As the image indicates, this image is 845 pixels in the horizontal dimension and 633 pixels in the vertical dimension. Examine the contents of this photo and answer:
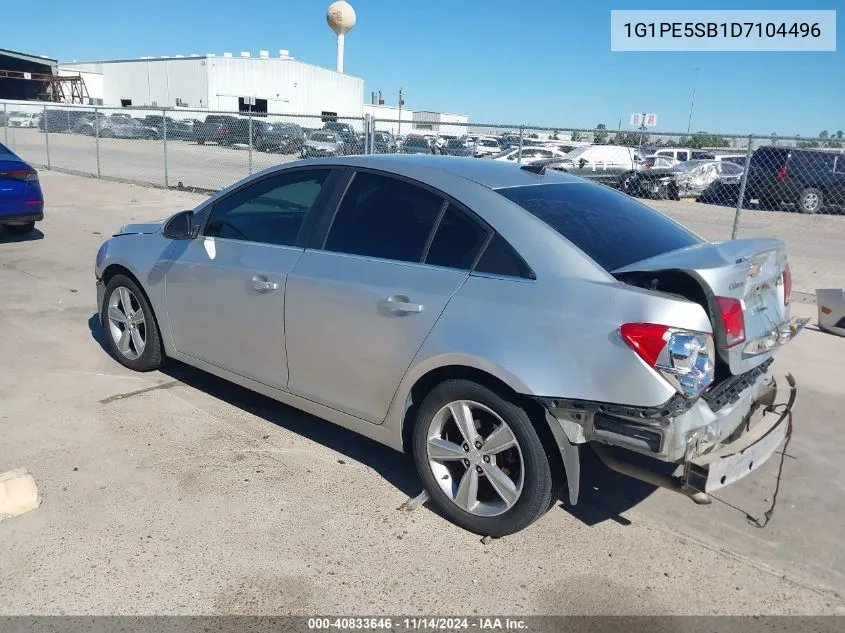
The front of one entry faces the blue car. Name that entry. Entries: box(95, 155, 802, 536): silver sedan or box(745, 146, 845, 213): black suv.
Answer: the silver sedan

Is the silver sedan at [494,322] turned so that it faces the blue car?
yes

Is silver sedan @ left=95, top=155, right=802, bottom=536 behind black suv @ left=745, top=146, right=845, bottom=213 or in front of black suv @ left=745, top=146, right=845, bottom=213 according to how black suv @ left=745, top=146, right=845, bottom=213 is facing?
behind

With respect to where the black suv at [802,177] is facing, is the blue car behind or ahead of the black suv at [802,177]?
behind

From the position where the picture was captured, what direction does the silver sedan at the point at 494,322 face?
facing away from the viewer and to the left of the viewer

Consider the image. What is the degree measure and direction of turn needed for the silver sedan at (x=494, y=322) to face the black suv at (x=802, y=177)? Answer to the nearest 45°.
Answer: approximately 90° to its right

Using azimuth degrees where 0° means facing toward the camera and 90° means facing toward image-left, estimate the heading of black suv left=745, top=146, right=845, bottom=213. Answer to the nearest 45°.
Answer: approximately 225°

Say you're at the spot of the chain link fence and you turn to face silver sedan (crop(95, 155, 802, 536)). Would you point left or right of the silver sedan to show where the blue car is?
right

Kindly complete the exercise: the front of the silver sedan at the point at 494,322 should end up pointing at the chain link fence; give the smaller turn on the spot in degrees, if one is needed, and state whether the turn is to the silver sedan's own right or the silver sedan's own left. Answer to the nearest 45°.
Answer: approximately 45° to the silver sedan's own right
